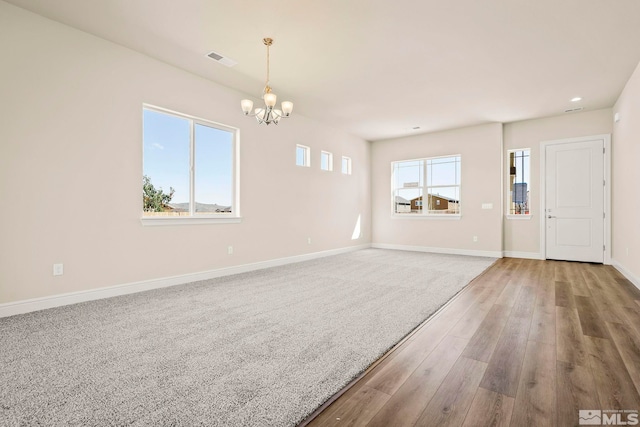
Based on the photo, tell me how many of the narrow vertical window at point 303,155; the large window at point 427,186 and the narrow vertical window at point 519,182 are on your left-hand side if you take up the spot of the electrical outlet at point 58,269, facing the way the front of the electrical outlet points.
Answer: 3

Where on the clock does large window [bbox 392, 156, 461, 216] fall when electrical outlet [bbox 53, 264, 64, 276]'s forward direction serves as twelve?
The large window is roughly at 9 o'clock from the electrical outlet.

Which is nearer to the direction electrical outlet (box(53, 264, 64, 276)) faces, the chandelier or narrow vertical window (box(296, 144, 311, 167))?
the chandelier

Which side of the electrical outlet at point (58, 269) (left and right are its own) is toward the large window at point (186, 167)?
left

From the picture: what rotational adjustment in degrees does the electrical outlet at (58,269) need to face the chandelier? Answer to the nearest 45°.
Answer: approximately 45° to its left

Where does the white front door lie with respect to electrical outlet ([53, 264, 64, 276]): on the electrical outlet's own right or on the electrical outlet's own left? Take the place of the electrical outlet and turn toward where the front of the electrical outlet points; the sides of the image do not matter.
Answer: on the electrical outlet's own left

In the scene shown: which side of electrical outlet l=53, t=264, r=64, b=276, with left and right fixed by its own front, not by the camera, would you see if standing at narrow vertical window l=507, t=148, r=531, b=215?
left

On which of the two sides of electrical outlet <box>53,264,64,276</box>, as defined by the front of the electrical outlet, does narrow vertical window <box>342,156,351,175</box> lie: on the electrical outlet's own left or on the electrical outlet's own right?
on the electrical outlet's own left

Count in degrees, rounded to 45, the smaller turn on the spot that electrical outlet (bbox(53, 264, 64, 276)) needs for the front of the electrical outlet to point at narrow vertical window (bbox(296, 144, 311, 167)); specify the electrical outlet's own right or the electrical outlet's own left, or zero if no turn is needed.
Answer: approximately 90° to the electrical outlet's own left

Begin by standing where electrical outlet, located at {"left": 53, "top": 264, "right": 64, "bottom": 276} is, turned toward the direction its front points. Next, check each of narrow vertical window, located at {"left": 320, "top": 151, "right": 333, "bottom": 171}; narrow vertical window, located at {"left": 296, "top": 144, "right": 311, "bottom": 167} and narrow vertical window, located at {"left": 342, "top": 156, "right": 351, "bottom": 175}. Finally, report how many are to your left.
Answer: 3
